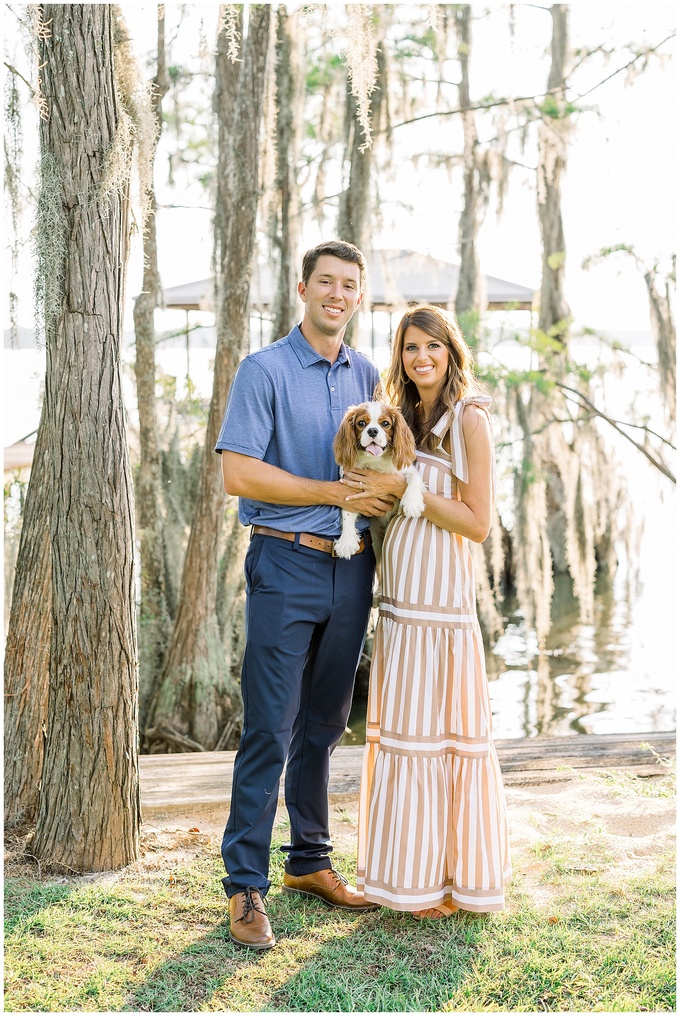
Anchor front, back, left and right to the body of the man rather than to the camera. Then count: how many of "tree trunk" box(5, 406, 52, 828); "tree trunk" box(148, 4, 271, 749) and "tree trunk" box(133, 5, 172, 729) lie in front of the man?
0

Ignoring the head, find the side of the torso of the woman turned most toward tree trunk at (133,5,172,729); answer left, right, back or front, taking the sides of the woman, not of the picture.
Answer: right

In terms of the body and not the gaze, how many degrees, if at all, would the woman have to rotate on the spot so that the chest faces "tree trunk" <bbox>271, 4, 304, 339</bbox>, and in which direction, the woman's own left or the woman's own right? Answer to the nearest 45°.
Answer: approximately 135° to the woman's own right

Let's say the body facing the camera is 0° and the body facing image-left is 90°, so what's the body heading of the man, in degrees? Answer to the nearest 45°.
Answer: approximately 315°

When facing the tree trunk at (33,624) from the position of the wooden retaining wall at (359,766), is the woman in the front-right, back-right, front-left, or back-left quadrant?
front-left

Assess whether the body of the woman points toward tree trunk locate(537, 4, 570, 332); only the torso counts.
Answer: no

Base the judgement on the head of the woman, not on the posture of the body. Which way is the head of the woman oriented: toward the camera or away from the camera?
toward the camera

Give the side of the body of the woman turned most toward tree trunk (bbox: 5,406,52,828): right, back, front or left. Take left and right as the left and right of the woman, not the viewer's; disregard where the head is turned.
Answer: right

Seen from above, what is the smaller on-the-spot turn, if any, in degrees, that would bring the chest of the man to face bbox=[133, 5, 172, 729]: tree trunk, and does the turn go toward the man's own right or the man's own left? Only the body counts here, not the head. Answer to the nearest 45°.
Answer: approximately 135° to the man's own left

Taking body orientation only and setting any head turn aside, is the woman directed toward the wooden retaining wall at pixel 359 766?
no

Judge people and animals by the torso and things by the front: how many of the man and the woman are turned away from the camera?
0

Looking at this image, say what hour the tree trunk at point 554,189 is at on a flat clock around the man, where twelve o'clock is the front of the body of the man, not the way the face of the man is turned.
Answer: The tree trunk is roughly at 8 o'clock from the man.

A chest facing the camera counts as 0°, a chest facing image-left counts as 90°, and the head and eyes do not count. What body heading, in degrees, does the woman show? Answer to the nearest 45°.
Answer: approximately 45°
